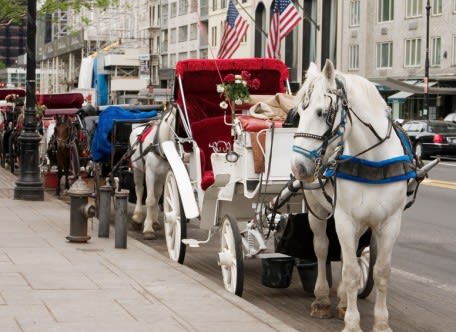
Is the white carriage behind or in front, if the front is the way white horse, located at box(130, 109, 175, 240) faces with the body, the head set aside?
in front

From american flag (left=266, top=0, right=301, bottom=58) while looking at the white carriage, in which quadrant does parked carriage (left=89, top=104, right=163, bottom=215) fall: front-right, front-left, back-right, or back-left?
front-right

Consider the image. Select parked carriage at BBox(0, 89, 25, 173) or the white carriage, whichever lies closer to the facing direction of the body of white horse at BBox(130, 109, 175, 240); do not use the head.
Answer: the white carriage

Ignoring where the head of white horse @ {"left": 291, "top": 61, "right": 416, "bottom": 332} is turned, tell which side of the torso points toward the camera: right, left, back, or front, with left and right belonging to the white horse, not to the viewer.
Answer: front

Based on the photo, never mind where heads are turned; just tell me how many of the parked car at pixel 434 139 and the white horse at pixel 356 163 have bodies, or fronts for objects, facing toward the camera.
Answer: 1

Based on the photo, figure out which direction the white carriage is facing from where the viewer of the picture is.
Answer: facing the viewer and to the right of the viewer

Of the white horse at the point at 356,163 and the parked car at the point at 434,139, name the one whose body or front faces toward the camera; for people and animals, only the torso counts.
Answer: the white horse

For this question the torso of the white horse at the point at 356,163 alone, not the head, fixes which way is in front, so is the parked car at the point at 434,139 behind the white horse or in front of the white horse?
behind

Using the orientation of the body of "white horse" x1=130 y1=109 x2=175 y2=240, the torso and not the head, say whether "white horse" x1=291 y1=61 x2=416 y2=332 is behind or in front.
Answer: in front

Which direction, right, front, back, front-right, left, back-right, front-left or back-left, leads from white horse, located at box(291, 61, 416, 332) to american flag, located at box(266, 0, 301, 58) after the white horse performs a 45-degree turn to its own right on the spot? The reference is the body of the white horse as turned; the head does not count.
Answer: back-right
